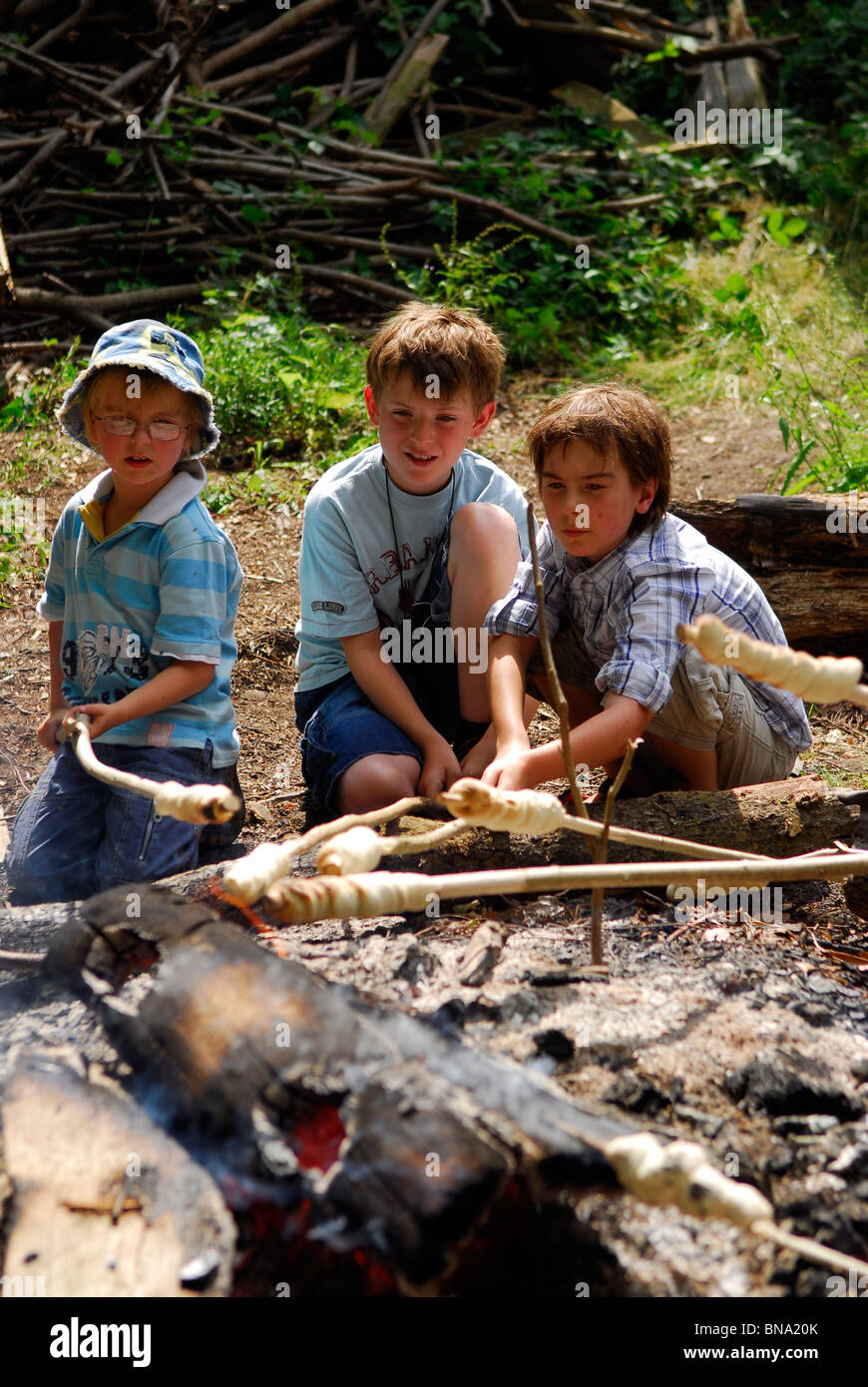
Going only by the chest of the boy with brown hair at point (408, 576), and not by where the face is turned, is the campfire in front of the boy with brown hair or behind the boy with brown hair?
in front

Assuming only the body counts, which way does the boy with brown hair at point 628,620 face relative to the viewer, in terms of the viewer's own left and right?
facing the viewer and to the left of the viewer

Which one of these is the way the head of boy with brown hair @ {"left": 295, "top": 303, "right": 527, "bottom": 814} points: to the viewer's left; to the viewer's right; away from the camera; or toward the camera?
toward the camera

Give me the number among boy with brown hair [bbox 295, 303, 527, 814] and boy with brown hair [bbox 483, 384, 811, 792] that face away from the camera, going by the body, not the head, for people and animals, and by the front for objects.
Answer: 0

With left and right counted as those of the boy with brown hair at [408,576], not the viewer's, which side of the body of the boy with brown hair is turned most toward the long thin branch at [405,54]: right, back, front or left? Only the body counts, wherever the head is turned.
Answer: back

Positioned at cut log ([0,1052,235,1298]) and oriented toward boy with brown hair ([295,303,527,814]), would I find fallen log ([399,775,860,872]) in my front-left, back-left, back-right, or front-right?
front-right

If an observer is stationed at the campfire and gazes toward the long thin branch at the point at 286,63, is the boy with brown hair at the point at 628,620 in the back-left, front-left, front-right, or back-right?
front-right

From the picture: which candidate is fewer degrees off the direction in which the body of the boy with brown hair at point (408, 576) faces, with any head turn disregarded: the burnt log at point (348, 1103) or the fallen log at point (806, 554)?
the burnt log

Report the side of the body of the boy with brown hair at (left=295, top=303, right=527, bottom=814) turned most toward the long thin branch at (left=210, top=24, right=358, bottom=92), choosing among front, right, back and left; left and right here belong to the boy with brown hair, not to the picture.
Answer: back

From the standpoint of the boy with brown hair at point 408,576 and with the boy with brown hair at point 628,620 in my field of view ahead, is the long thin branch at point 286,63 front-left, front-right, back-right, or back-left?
back-left

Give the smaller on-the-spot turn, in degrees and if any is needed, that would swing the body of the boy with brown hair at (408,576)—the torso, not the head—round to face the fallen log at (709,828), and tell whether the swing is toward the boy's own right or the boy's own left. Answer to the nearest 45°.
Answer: approximately 45° to the boy's own left

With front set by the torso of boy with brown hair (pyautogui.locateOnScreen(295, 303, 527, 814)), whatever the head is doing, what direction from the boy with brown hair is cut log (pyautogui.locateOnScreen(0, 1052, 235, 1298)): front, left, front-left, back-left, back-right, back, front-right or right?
front

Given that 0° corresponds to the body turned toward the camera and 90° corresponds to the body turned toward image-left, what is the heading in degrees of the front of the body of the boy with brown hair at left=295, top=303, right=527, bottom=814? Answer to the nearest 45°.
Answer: approximately 0°

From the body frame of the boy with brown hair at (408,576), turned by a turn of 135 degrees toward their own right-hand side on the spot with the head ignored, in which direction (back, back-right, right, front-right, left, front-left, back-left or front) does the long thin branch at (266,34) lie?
front-right
